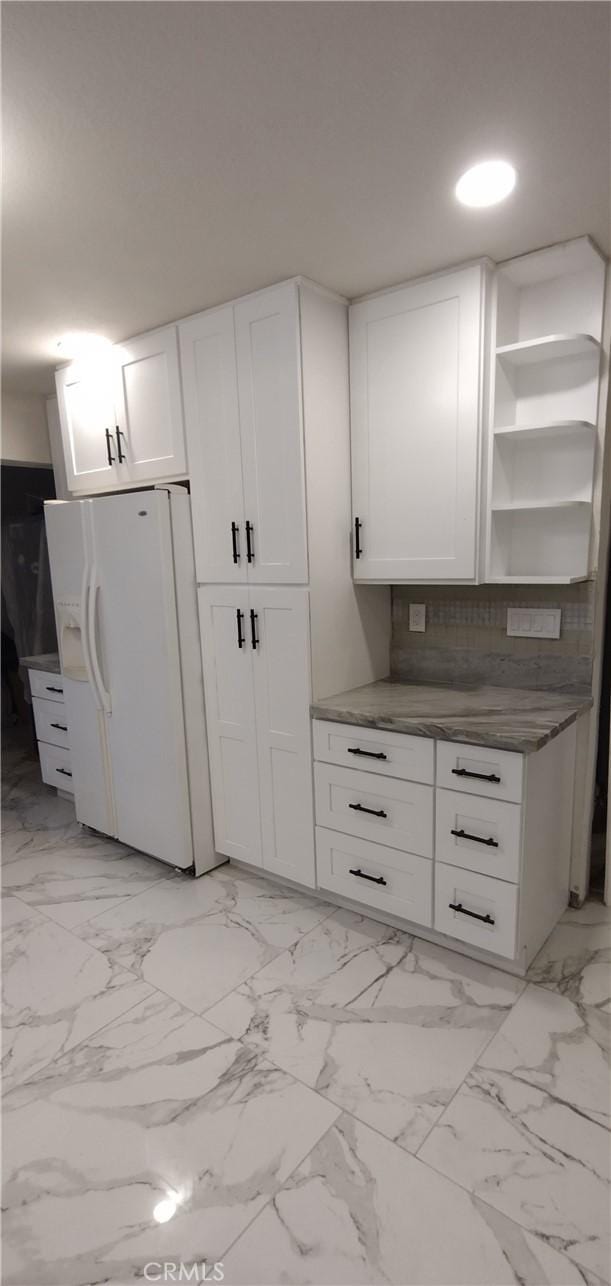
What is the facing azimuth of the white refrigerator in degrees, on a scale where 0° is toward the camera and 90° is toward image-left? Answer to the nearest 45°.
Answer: approximately 45°

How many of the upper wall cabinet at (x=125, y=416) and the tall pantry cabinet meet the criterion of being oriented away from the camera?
0

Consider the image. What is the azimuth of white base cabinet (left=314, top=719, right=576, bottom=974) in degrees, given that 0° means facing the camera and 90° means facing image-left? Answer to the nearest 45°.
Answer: approximately 45°

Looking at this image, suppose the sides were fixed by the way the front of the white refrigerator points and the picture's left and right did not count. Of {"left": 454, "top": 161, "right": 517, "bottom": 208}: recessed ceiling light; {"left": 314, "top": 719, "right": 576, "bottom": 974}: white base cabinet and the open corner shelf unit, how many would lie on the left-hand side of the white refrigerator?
3

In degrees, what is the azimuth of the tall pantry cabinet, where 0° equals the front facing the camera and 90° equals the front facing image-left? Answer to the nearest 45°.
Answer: approximately 45°

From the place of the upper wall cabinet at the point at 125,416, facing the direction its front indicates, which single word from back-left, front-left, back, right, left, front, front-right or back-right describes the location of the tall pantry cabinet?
left

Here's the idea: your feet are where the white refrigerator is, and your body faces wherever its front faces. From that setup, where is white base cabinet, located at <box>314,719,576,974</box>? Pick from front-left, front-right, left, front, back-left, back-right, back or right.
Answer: left

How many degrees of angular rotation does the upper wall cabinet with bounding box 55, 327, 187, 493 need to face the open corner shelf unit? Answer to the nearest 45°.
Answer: approximately 90° to its left

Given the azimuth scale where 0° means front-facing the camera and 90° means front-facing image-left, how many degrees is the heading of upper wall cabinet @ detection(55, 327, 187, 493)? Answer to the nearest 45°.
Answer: approximately 45°

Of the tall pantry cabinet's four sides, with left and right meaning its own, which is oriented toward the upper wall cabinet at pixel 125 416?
right

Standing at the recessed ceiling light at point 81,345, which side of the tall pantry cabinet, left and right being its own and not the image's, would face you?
right
